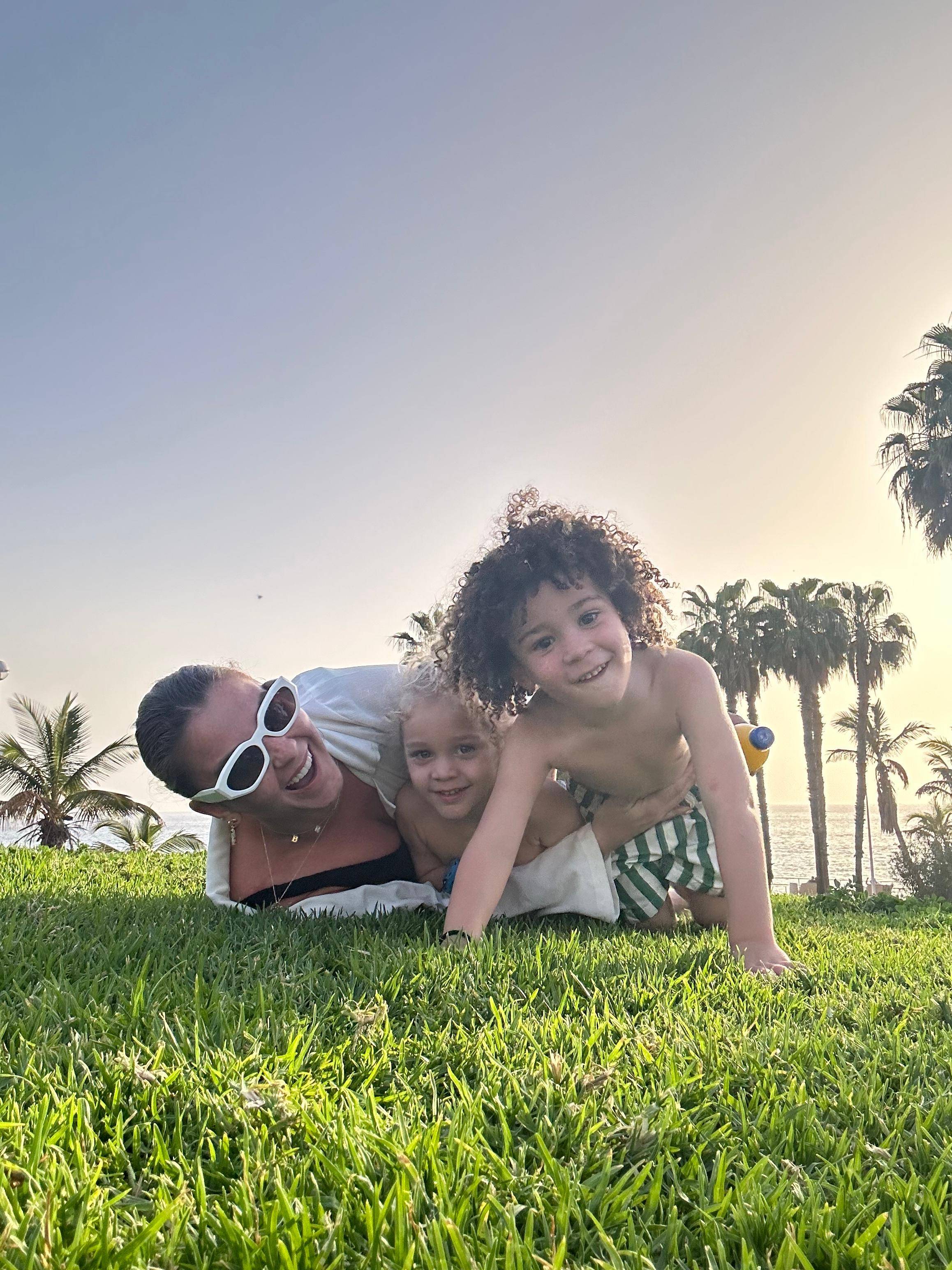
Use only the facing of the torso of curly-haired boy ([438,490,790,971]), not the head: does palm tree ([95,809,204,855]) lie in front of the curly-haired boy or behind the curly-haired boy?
behind

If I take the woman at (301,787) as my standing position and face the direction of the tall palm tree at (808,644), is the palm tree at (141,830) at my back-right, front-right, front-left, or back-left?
front-left

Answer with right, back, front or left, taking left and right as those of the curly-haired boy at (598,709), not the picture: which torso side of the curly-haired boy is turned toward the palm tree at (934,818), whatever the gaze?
back

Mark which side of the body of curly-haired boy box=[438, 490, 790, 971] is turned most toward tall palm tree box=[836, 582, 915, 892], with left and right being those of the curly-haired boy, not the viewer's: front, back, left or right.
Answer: back

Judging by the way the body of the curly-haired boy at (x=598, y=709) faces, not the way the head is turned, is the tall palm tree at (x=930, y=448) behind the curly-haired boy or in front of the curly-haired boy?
behind

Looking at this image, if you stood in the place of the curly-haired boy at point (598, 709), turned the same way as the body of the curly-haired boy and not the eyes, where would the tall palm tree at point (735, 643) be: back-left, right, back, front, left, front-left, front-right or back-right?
back

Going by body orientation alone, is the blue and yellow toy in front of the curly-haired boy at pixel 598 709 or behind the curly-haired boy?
behind

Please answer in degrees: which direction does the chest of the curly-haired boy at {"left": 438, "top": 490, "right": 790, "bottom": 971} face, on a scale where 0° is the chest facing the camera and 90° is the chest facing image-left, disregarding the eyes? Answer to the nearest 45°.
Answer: approximately 0°

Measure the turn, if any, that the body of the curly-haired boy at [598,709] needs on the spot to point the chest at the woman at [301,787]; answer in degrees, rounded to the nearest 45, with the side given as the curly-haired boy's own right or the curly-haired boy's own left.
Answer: approximately 90° to the curly-haired boy's own right

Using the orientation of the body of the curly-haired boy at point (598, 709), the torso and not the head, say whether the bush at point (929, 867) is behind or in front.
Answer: behind
